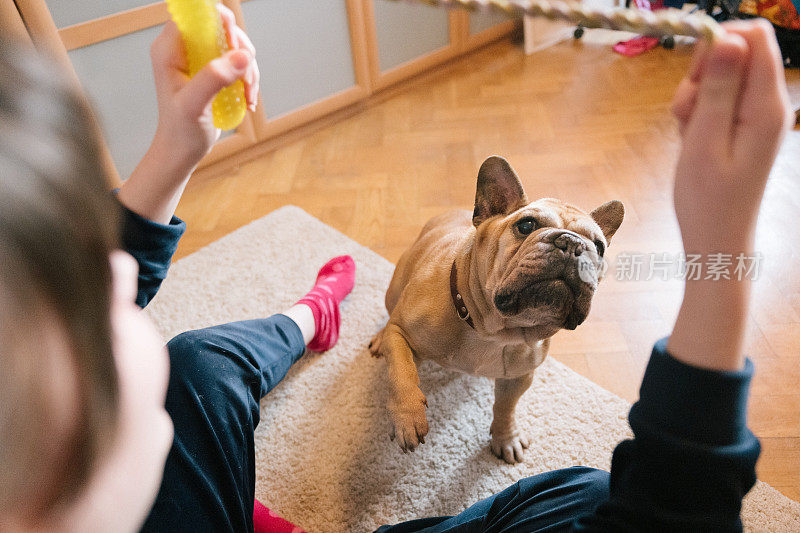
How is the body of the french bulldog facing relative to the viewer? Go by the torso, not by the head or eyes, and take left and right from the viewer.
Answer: facing the viewer and to the right of the viewer
